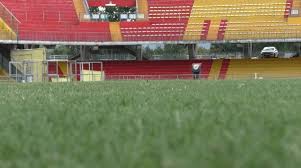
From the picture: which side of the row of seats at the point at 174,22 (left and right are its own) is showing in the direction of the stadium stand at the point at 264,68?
left

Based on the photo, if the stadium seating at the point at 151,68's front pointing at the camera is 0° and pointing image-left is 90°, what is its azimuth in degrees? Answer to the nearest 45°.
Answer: approximately 0°

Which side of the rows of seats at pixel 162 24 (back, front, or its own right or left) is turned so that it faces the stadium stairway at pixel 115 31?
right
